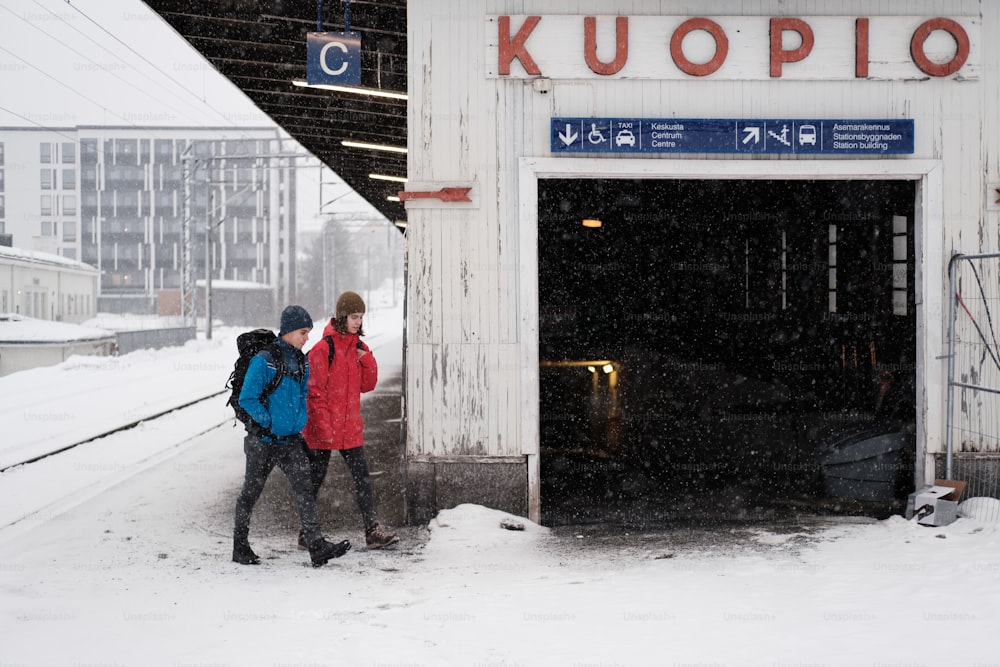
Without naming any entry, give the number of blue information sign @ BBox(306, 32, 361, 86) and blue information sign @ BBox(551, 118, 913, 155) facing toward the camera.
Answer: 2

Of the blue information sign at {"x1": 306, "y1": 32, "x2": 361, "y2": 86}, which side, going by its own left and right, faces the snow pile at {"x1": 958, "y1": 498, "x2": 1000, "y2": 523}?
left

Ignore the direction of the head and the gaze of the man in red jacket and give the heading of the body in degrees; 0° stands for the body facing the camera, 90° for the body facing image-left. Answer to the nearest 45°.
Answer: approximately 315°

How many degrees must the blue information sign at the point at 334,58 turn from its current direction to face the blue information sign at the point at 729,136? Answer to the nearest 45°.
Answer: approximately 90° to its left

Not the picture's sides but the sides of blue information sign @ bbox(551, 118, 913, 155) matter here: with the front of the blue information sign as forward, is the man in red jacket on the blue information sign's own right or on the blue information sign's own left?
on the blue information sign's own right

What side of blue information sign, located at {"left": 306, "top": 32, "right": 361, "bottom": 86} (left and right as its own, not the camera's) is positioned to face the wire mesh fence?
left
